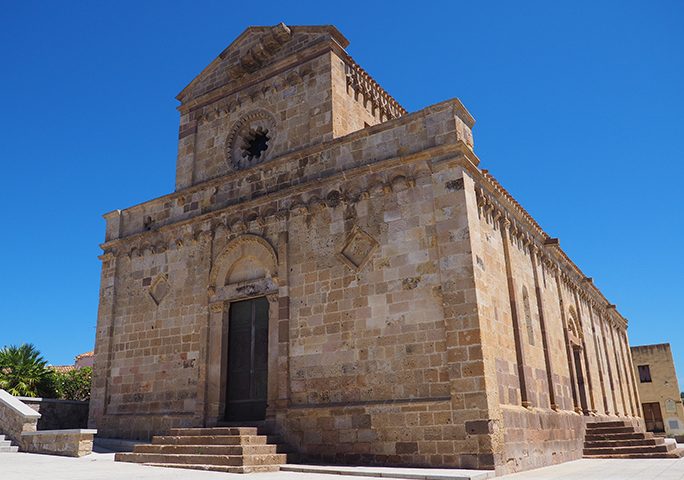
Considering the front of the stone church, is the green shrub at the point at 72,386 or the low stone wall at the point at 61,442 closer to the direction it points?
the low stone wall

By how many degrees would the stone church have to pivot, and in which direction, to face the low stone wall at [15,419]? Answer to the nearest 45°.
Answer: approximately 45° to its right

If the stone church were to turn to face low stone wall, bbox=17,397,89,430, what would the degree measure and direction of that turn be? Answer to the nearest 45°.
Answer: approximately 90° to its right

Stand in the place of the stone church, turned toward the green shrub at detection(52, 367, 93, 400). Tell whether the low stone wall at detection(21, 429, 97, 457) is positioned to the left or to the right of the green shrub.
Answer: left

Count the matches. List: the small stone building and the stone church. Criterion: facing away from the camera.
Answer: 0

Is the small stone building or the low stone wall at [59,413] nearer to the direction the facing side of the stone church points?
the low stone wall

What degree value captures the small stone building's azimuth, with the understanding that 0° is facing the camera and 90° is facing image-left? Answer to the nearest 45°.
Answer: approximately 0°

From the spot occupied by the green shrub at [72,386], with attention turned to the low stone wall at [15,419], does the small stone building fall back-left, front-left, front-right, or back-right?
back-left

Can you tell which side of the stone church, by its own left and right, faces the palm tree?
right

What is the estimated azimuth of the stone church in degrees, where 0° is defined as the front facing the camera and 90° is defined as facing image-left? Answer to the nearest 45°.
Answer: approximately 45°

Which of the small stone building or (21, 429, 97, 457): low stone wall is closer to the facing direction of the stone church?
the low stone wall
